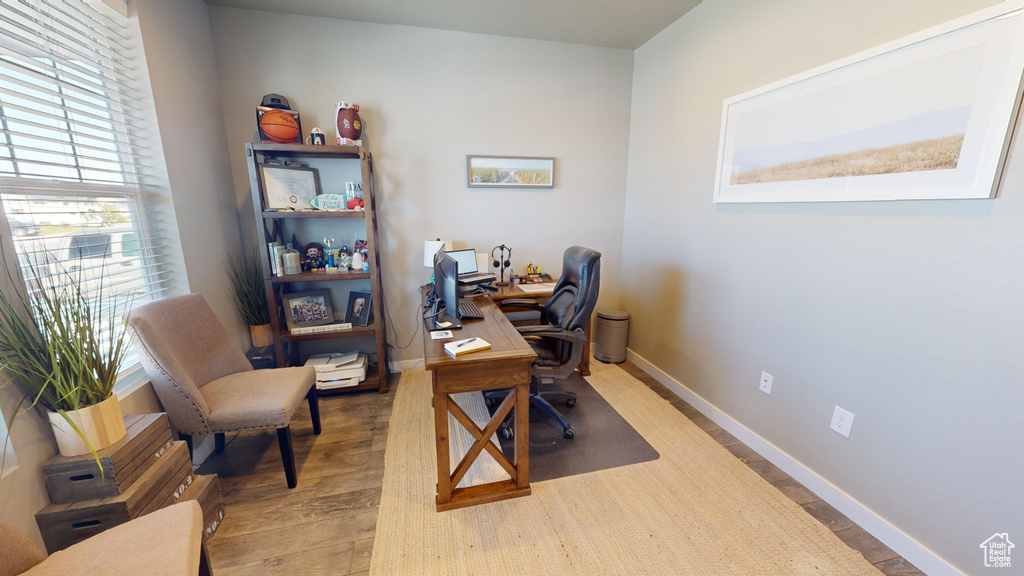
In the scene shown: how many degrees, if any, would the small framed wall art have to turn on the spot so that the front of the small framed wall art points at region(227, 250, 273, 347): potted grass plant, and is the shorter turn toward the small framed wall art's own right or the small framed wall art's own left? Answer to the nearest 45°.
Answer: approximately 90° to the small framed wall art's own right

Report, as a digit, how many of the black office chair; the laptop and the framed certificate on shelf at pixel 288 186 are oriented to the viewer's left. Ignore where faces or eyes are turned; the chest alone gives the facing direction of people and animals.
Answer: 1

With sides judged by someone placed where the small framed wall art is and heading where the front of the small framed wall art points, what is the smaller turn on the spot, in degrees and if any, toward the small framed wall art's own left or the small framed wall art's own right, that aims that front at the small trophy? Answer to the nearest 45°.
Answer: approximately 90° to the small framed wall art's own right

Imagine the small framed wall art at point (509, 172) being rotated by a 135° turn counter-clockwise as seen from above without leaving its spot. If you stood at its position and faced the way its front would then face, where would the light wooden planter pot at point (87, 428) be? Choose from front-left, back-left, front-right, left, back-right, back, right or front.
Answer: back

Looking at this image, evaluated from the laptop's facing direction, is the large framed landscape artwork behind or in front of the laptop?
in front

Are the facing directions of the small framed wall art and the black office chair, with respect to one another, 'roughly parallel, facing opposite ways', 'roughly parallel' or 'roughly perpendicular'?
roughly perpendicular

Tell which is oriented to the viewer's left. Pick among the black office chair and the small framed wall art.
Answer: the black office chair

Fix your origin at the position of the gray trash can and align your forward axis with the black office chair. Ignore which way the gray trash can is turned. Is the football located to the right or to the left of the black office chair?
right

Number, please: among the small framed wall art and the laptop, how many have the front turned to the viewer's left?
0

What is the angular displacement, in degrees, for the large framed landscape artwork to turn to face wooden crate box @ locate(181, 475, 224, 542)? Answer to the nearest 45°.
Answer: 0° — it already faces it

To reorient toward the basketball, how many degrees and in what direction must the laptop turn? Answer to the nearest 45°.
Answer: approximately 135° to its right

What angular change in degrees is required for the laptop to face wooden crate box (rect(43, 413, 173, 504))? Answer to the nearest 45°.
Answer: approximately 90° to its right

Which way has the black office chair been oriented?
to the viewer's left

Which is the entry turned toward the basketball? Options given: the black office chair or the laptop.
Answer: the black office chair

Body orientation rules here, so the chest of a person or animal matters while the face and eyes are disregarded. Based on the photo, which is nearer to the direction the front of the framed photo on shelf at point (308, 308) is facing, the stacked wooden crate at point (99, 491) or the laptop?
the stacked wooden crate

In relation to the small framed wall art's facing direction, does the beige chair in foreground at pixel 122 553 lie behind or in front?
in front

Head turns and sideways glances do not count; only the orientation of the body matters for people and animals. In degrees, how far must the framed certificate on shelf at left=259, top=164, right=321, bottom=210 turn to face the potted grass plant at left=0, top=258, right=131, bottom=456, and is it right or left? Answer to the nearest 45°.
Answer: approximately 45° to its right
